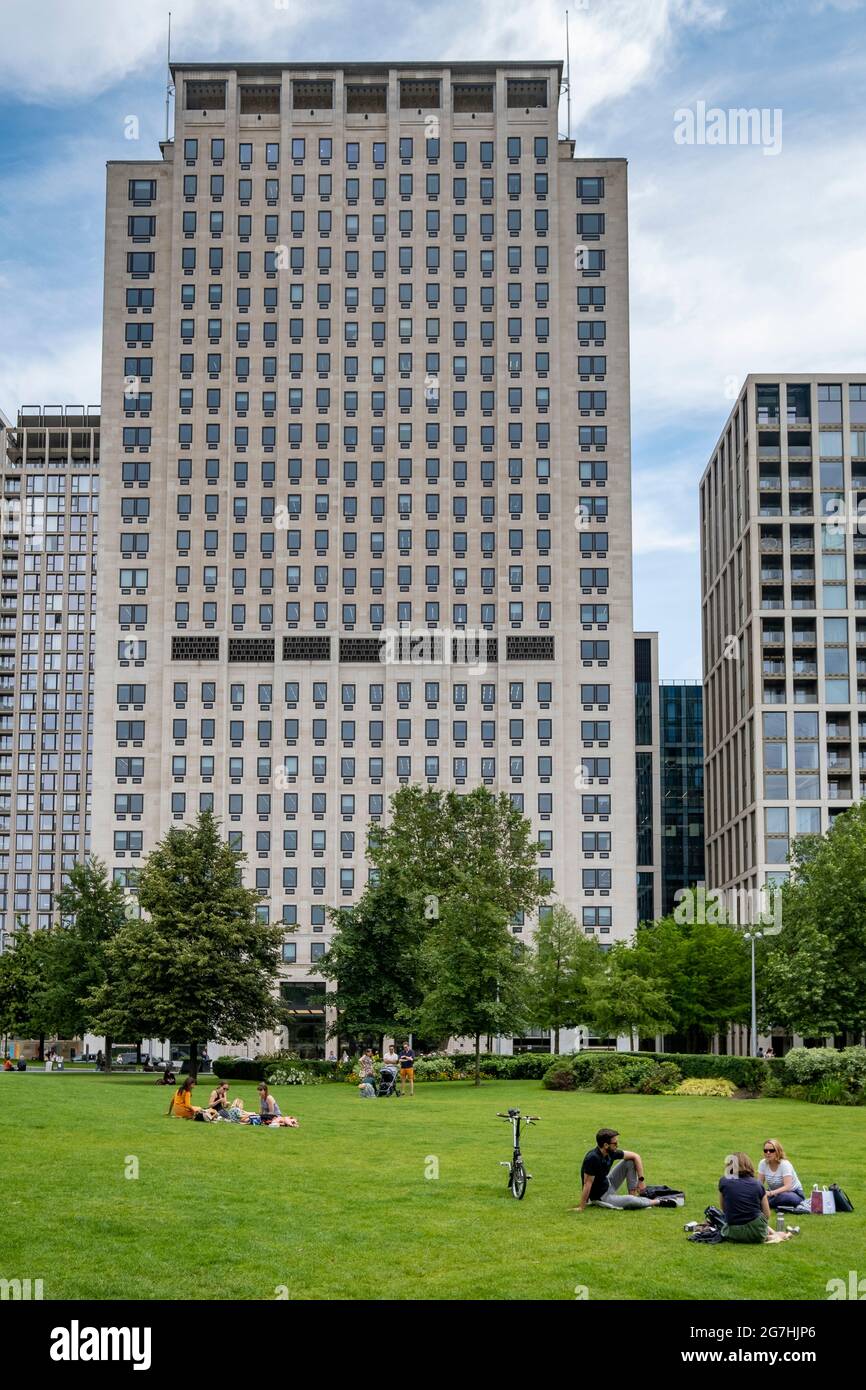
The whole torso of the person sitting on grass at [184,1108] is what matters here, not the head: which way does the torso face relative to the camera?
to the viewer's right

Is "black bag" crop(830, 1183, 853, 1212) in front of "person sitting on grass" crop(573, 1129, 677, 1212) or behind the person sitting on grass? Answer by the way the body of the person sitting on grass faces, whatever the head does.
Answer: in front

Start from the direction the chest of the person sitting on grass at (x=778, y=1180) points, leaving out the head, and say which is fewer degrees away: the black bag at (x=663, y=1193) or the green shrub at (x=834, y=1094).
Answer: the black bag

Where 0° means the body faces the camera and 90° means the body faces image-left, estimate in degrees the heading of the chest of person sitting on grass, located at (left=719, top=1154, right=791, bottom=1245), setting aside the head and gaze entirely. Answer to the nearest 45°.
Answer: approximately 180°

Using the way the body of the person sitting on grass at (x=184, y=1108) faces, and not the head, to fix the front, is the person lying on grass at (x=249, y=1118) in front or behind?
in front

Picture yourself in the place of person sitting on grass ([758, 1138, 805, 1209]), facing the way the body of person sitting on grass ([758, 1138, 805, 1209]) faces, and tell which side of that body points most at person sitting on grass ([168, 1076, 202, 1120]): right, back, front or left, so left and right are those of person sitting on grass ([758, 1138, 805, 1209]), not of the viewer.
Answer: right

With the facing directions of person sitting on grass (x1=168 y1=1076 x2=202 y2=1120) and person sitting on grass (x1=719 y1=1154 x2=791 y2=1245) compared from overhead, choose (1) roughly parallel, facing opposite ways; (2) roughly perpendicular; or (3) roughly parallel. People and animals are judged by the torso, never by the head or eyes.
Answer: roughly perpendicular

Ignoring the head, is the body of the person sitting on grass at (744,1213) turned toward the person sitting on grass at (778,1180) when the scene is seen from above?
yes

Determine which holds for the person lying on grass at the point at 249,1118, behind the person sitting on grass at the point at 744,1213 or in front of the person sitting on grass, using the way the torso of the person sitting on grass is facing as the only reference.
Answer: in front
